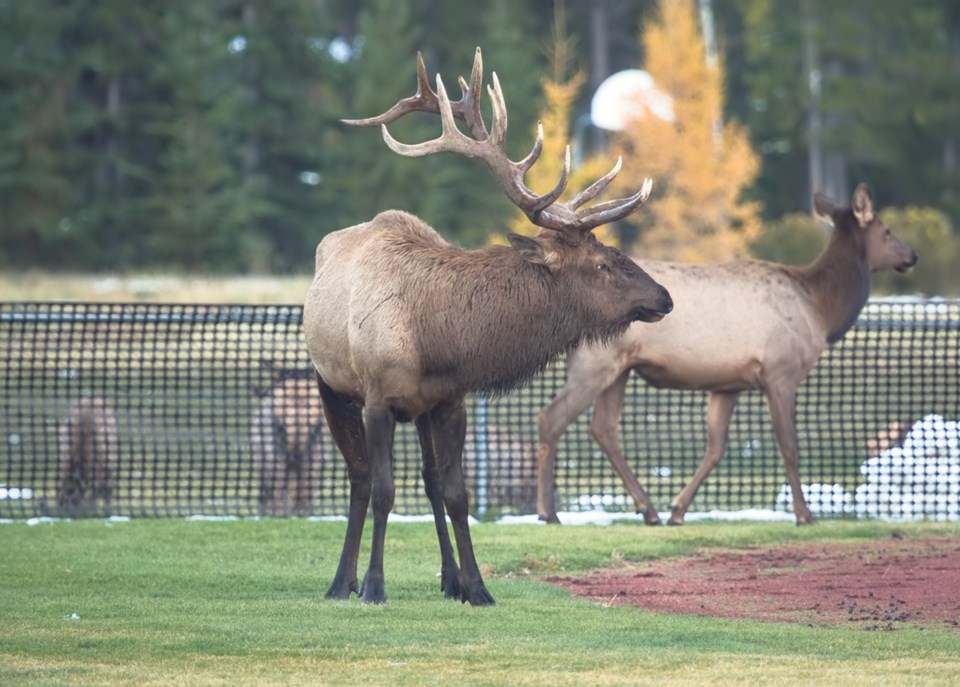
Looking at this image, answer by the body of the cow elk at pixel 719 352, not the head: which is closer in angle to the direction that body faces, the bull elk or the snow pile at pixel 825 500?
the snow pile

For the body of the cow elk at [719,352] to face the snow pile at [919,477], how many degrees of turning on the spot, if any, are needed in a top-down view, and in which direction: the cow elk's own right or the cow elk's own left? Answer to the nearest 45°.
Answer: approximately 45° to the cow elk's own left

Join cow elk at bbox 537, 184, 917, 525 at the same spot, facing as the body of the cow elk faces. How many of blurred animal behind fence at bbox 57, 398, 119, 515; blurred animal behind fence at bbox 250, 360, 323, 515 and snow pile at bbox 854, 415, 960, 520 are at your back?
2

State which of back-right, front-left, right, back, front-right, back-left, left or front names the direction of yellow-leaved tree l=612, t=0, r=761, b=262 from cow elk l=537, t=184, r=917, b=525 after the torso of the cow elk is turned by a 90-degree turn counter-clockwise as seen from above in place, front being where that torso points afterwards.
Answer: front

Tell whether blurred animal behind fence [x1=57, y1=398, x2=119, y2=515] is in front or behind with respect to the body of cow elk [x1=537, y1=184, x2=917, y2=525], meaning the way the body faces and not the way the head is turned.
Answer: behind

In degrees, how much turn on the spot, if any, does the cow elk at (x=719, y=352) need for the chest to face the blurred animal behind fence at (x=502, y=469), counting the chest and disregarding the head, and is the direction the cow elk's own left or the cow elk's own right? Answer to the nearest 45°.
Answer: approximately 135° to the cow elk's own left

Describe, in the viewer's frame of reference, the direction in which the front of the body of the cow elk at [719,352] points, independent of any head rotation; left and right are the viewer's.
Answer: facing to the right of the viewer
